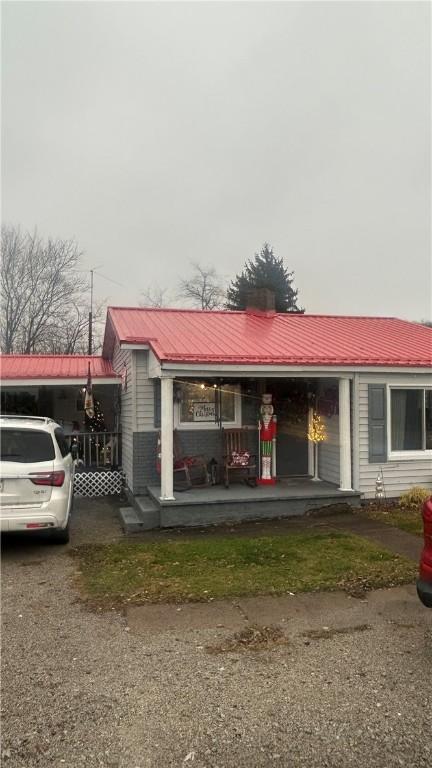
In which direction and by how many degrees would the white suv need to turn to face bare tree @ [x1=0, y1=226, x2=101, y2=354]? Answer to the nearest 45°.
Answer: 0° — it already faces it

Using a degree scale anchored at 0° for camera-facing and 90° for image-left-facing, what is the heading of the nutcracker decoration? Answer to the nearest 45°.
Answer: approximately 0°

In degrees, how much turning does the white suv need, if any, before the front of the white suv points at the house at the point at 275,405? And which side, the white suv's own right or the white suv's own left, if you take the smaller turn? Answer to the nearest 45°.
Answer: approximately 45° to the white suv's own right

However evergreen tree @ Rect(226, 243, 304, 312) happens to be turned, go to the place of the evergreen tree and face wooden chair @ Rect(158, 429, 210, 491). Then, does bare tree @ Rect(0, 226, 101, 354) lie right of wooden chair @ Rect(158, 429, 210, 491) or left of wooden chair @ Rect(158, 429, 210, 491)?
right

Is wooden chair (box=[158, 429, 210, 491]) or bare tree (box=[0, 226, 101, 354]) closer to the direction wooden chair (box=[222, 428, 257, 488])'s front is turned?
the wooden chair

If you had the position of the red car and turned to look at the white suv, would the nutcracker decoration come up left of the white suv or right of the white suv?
right

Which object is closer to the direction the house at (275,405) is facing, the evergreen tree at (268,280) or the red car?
the red car

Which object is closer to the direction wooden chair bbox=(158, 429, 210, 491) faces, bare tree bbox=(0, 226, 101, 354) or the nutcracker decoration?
the nutcracker decoration
